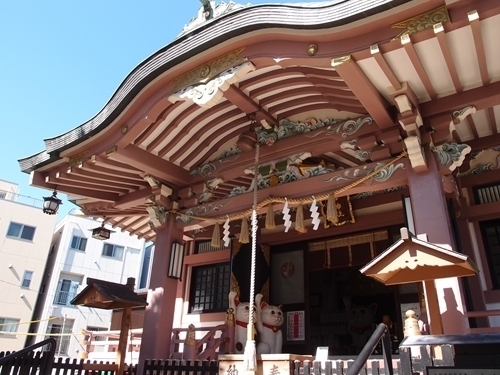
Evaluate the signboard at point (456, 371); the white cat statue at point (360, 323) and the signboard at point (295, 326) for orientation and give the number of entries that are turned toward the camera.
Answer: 3

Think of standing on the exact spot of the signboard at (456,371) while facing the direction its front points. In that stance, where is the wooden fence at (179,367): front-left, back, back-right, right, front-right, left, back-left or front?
back-right

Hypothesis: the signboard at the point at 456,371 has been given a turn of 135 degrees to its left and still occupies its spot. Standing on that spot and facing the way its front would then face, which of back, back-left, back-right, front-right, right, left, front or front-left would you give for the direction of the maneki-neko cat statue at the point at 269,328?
left

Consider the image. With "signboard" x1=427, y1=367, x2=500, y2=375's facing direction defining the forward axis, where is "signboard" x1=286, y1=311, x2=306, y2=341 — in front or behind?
behind

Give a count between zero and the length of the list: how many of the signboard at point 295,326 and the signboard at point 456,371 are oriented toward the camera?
2

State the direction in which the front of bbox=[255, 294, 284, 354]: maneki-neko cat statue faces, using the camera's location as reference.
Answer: facing the viewer and to the right of the viewer

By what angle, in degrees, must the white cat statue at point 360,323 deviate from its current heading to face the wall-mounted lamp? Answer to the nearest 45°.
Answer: approximately 45° to its right

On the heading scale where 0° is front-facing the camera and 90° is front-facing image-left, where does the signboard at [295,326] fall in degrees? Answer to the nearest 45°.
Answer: approximately 0°

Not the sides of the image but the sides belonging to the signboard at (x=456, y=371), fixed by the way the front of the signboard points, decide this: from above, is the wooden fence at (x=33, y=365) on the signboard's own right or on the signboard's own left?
on the signboard's own right

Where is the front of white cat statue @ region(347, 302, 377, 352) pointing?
toward the camera
